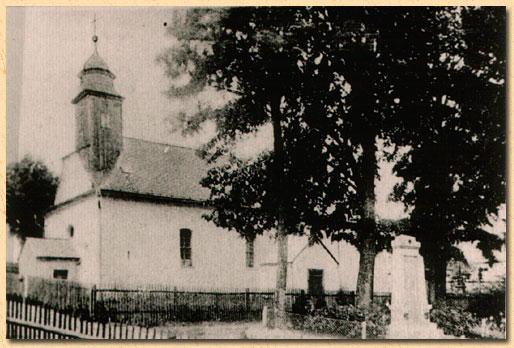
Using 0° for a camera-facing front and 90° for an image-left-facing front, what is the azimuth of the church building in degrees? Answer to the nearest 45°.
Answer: approximately 45°

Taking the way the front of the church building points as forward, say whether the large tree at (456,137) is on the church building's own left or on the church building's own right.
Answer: on the church building's own left

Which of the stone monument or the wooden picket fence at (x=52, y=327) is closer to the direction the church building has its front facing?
the wooden picket fence

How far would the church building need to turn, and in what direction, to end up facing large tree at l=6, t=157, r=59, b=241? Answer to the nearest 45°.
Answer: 0° — it already faces it

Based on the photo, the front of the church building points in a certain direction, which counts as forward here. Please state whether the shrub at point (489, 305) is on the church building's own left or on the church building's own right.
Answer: on the church building's own left

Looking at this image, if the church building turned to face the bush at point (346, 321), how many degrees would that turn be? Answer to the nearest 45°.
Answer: approximately 135° to its left

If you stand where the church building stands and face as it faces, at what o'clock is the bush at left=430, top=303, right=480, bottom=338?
The bush is roughly at 11 o'clock from the church building.

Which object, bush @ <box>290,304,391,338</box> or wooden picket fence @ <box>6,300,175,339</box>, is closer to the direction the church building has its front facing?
the wooden picket fence
